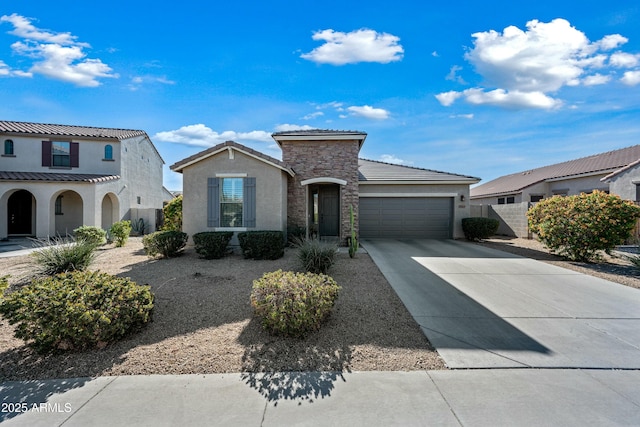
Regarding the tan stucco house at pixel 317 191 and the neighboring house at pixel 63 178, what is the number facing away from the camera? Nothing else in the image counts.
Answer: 0

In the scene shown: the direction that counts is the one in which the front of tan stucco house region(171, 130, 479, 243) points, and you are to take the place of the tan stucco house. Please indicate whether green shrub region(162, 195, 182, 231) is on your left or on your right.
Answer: on your right

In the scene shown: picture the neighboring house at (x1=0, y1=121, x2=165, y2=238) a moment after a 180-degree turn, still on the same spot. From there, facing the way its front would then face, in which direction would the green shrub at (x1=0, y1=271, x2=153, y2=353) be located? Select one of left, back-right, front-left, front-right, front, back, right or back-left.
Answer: back-right

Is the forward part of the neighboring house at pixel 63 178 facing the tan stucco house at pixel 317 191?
no

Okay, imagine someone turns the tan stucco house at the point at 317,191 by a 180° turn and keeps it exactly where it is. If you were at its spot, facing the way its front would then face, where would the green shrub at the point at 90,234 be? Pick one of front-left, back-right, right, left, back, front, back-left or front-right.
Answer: left

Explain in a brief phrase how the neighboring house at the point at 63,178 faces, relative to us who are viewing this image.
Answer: facing the viewer and to the left of the viewer

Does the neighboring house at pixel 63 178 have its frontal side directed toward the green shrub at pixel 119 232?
no

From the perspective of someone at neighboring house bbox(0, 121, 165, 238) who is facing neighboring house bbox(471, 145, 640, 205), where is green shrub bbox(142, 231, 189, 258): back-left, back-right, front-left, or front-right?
front-right

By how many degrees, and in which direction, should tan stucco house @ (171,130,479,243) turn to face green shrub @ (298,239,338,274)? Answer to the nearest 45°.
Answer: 0° — it already faces it

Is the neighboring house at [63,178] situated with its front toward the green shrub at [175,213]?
no

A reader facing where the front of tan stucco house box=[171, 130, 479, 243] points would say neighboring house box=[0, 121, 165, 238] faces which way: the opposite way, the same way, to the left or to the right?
the same way

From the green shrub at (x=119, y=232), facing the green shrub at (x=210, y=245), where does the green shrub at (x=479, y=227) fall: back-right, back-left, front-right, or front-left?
front-left

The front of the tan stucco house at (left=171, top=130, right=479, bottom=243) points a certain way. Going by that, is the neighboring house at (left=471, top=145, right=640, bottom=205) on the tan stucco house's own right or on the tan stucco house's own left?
on the tan stucco house's own left

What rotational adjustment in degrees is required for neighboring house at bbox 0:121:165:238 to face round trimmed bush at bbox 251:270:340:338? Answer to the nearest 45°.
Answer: approximately 45° to its left

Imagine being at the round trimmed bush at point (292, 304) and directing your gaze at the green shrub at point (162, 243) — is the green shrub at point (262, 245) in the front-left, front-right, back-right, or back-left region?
front-right

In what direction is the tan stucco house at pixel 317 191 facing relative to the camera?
toward the camera

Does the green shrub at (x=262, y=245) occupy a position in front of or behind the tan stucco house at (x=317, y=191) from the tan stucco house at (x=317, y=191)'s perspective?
in front

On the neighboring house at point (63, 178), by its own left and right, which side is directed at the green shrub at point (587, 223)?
left
